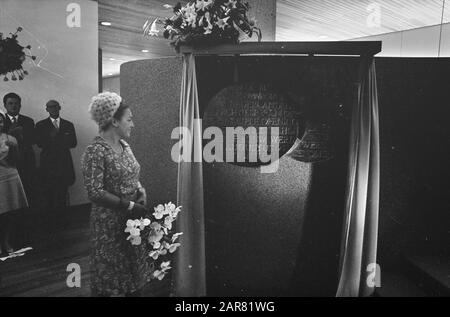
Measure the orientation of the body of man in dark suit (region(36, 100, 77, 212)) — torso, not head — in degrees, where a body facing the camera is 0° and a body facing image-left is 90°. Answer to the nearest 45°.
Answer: approximately 0°

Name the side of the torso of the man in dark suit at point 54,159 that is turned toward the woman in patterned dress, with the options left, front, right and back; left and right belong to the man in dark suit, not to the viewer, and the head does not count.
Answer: front

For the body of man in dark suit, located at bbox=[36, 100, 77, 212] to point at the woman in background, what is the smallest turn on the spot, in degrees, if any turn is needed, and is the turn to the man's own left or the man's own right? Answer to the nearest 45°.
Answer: approximately 45° to the man's own right

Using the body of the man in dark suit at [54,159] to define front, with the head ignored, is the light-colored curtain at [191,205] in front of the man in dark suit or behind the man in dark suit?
in front

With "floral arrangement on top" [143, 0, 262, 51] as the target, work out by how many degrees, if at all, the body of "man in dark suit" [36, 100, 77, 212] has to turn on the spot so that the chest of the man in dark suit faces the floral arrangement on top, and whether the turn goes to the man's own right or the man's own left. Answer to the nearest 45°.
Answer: approximately 45° to the man's own left

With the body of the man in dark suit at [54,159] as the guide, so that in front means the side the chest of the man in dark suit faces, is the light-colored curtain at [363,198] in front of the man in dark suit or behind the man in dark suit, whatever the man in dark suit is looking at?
in front
